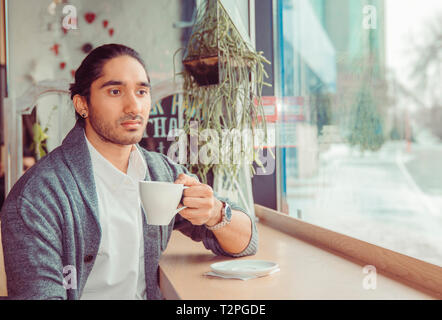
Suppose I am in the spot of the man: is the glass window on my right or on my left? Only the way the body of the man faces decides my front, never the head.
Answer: on my left

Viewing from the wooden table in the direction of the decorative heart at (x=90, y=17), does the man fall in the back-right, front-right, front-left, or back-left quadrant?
front-left

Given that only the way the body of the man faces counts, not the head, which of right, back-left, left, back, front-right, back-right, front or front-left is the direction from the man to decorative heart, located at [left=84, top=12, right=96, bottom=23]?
back-left

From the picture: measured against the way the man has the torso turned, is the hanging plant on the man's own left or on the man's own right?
on the man's own left

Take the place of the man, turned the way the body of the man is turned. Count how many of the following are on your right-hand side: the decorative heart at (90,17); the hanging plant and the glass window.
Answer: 0

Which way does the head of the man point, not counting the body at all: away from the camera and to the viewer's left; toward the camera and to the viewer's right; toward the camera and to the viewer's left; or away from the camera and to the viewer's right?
toward the camera and to the viewer's right

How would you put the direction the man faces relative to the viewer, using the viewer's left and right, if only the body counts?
facing the viewer and to the right of the viewer
